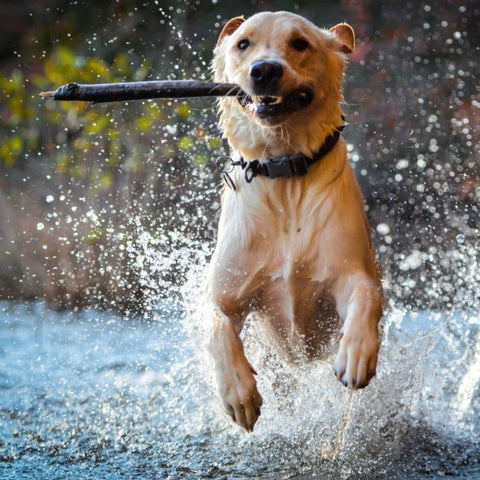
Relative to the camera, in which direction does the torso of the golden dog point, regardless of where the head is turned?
toward the camera
